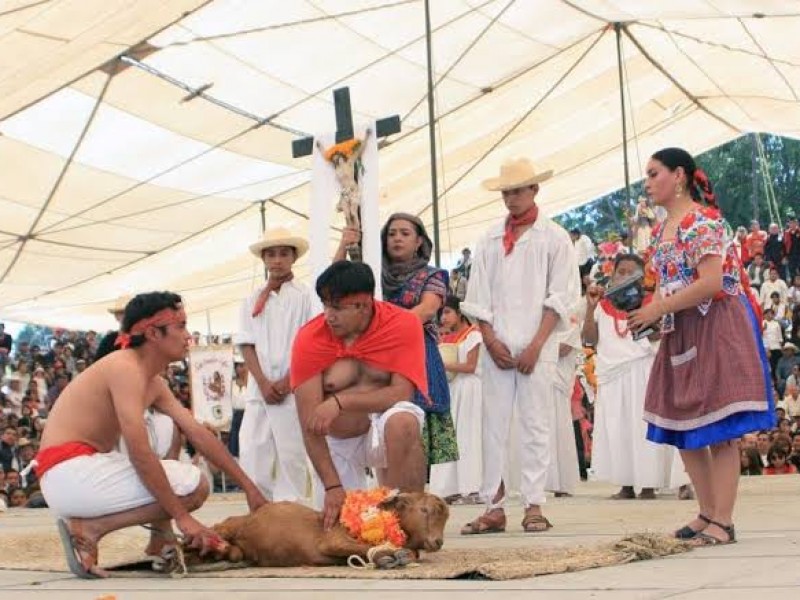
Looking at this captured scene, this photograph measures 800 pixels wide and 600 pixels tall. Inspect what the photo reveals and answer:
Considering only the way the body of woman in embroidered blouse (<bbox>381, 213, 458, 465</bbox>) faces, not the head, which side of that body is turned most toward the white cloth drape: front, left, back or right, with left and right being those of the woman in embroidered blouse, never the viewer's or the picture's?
right

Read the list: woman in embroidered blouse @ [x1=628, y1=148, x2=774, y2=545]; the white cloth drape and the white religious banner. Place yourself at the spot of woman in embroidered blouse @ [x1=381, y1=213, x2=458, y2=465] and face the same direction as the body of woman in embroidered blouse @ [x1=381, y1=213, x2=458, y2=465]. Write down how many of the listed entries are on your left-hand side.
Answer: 1

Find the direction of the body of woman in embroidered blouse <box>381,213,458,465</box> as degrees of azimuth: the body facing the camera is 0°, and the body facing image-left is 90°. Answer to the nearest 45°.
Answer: approximately 45°

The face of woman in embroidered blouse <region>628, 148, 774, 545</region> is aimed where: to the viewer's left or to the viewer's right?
to the viewer's left

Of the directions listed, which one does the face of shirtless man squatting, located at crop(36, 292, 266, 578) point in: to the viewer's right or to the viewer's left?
to the viewer's right

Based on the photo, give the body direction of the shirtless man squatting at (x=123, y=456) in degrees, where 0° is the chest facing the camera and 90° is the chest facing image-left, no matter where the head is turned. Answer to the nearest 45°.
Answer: approximately 270°

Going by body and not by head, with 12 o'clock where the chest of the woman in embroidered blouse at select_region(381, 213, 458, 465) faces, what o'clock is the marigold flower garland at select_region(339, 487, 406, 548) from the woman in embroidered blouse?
The marigold flower garland is roughly at 11 o'clock from the woman in embroidered blouse.

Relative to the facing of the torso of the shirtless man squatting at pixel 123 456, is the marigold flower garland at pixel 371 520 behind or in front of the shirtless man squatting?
in front

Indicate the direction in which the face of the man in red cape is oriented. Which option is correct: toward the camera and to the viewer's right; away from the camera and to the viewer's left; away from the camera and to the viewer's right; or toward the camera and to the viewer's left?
toward the camera and to the viewer's left

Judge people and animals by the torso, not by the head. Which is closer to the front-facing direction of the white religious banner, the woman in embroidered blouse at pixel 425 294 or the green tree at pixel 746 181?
the woman in embroidered blouse

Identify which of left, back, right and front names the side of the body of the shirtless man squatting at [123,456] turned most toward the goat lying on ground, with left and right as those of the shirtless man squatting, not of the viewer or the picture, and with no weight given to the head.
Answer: front

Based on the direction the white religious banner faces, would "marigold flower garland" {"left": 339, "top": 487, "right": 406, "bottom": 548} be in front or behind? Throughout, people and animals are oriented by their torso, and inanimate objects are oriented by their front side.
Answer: in front

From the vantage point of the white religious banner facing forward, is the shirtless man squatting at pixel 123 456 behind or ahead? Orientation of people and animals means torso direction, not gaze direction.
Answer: ahead
